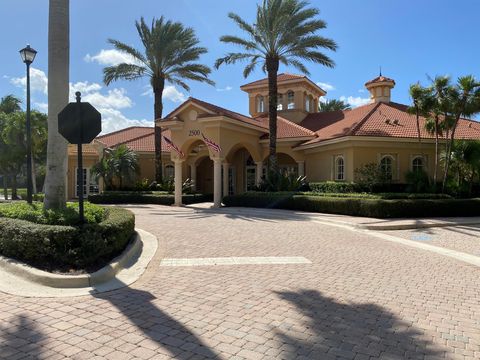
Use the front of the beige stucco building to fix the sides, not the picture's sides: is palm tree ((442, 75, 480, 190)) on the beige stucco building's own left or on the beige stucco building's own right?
on the beige stucco building's own left

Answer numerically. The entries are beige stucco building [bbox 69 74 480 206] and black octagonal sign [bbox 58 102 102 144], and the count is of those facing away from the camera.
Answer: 1

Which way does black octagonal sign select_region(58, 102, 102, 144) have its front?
away from the camera

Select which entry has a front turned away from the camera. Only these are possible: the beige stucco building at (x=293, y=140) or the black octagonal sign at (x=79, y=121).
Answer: the black octagonal sign

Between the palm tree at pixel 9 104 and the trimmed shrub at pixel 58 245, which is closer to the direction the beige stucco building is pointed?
the trimmed shrub

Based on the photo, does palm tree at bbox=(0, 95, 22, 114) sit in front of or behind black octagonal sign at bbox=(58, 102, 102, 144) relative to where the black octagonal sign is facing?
in front

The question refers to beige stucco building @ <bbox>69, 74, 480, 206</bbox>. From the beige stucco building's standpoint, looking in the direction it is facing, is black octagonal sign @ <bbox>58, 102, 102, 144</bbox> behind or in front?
in front

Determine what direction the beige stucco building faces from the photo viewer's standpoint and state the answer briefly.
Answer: facing the viewer and to the left of the viewer
